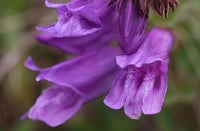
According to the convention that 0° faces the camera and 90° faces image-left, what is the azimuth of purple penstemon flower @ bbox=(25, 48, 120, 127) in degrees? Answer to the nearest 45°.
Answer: approximately 90°

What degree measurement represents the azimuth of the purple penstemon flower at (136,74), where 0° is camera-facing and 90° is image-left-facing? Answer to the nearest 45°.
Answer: approximately 0°

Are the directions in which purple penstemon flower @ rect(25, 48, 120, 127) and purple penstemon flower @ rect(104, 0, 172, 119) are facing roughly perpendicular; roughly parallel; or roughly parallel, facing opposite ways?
roughly perpendicular
